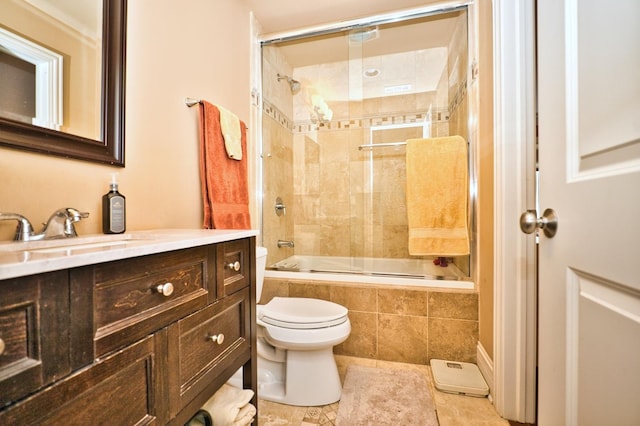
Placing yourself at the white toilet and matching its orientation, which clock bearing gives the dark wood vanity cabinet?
The dark wood vanity cabinet is roughly at 4 o'clock from the white toilet.

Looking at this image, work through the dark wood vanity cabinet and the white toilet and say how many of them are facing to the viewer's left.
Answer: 0

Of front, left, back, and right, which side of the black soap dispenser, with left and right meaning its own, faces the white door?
front

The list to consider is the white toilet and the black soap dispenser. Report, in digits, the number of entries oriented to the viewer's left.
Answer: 0

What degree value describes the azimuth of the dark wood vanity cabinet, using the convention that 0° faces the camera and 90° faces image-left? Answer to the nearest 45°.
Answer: approximately 315°

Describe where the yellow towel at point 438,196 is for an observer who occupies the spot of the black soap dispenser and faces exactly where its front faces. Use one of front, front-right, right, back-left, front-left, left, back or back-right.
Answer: front-left

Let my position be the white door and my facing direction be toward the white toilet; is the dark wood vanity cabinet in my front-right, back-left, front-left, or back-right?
front-left

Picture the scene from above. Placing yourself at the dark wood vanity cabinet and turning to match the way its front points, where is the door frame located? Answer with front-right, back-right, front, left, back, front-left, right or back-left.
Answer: front-left

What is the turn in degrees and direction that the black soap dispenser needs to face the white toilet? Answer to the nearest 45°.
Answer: approximately 45° to its left

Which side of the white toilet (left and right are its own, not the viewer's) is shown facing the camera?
right
